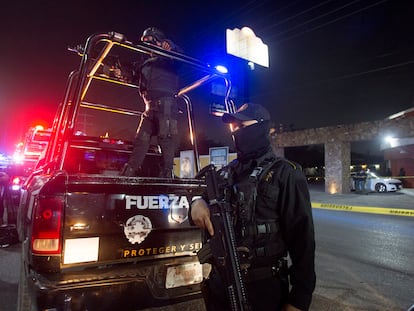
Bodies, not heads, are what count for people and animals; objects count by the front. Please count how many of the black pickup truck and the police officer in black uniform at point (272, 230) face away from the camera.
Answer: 1

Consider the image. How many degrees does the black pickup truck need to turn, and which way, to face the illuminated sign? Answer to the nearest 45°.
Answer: approximately 45° to its right

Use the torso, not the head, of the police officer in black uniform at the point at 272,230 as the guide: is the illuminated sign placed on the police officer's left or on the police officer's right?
on the police officer's right

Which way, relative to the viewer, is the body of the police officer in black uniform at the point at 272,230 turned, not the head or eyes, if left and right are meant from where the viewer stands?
facing the viewer and to the left of the viewer

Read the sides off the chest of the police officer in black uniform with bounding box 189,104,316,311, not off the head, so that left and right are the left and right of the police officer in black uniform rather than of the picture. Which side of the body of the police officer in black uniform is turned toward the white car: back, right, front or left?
back

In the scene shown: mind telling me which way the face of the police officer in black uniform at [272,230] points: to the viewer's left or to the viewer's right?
to the viewer's left

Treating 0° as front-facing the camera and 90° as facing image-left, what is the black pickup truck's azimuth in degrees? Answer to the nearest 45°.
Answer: approximately 180°

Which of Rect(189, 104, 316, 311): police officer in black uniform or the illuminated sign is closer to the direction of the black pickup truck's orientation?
the illuminated sign

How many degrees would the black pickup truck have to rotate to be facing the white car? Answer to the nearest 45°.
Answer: approximately 45° to its right

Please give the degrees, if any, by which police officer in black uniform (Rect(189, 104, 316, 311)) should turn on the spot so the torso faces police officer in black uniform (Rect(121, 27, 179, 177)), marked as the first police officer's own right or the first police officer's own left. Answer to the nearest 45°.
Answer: approximately 90° to the first police officer's own right

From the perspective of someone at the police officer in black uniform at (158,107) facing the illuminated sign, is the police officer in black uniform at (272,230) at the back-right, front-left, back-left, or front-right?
back-right

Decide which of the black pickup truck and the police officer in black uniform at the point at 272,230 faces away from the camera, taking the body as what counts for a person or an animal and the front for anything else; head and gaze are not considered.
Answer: the black pickup truck
